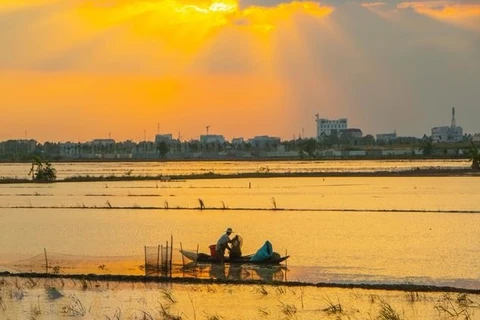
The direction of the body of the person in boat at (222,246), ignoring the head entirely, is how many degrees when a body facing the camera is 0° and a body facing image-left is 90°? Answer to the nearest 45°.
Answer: approximately 270°

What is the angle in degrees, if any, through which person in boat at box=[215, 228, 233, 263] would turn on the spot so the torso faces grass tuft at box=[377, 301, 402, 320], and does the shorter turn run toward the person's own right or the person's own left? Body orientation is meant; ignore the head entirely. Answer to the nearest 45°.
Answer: approximately 45° to the person's own right

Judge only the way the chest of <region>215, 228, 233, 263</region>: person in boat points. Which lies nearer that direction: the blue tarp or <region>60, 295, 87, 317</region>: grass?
the blue tarp

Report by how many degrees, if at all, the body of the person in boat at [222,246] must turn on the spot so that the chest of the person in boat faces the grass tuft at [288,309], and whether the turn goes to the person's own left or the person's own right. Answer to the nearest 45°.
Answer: approximately 90° to the person's own right

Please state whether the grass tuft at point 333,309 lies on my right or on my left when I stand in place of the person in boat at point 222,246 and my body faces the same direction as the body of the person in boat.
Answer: on my right

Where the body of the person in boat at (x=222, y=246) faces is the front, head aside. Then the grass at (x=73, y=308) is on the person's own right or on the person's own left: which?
on the person's own right

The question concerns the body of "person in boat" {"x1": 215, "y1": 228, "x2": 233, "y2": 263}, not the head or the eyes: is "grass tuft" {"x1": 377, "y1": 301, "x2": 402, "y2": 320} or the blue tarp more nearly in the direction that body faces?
the blue tarp

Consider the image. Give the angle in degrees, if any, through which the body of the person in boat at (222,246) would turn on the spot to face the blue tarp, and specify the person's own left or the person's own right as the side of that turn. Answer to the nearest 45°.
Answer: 0° — they already face it
